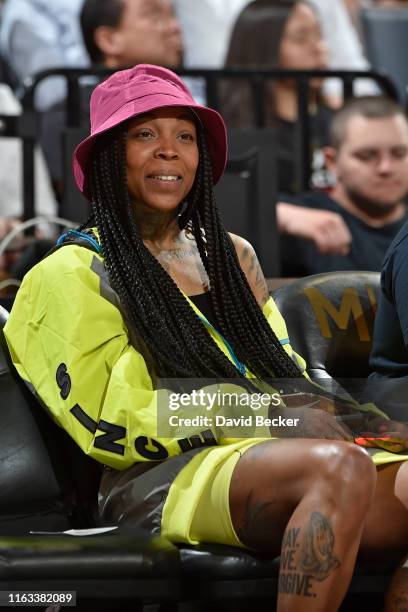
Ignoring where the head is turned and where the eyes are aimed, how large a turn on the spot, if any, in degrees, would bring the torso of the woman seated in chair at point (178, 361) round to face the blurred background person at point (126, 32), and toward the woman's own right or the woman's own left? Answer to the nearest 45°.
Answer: approximately 135° to the woman's own left

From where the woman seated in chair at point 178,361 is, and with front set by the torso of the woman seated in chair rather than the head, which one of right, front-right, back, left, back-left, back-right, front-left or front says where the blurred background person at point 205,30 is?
back-left

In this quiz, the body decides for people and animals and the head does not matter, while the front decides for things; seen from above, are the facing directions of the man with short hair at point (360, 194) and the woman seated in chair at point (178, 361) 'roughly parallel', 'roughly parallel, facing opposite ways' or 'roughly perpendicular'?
roughly parallel

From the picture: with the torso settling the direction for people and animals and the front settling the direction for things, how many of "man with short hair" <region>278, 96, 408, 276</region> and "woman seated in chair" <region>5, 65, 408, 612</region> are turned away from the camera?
0

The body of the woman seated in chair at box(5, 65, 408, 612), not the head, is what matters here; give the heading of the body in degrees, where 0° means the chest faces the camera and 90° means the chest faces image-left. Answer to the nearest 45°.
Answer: approximately 315°

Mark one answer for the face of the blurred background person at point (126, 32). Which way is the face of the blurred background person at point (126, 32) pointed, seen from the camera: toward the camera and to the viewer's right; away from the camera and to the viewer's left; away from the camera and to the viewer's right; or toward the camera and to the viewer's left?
toward the camera and to the viewer's right

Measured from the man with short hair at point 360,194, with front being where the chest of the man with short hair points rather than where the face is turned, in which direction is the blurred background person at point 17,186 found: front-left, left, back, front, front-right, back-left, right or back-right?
back-right

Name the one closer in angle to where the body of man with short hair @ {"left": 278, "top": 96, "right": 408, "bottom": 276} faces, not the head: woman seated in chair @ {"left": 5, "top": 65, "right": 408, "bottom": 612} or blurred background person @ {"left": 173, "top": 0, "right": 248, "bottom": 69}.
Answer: the woman seated in chair

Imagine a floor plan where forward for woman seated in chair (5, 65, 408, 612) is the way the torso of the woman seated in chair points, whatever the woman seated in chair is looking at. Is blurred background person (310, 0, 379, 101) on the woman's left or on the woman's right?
on the woman's left

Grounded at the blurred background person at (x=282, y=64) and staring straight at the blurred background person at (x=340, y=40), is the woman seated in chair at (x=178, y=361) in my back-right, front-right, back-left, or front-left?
back-right

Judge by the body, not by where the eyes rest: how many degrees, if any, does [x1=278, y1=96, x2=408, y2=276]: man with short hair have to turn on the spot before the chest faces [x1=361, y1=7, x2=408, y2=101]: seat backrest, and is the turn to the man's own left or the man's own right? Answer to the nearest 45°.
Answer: approximately 135° to the man's own left

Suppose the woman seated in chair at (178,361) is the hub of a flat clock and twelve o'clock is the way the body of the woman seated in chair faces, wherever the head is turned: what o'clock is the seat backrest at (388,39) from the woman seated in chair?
The seat backrest is roughly at 8 o'clock from the woman seated in chair.
